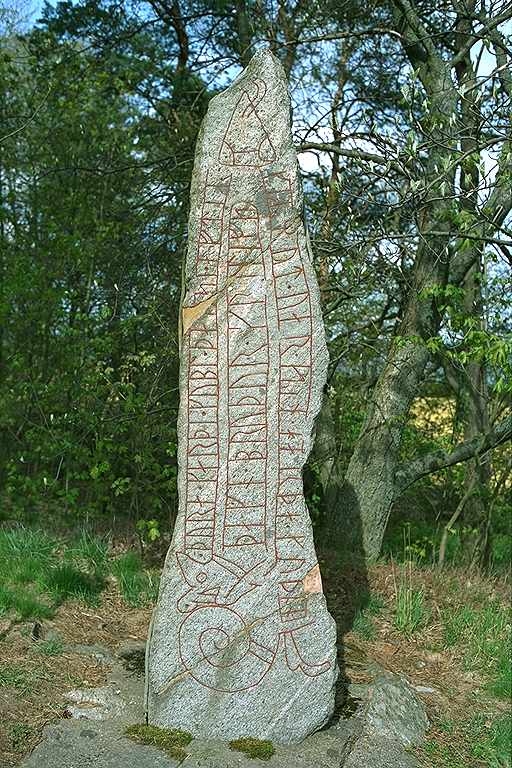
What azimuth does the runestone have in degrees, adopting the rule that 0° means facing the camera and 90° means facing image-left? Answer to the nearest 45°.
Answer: approximately 0°
